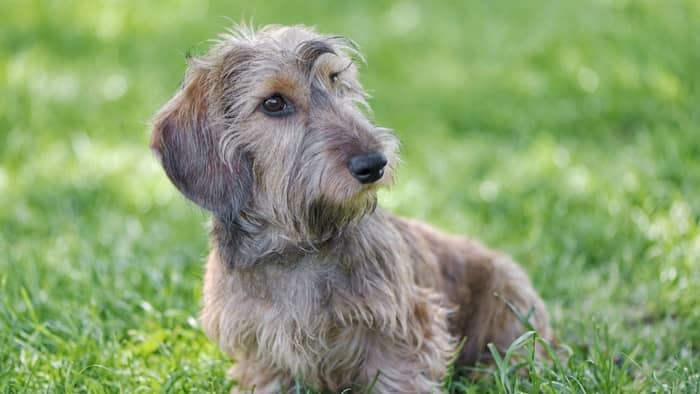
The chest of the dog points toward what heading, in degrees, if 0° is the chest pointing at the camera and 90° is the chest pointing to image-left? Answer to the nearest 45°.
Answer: approximately 45°
